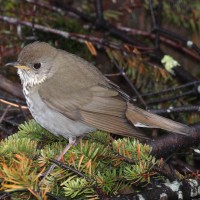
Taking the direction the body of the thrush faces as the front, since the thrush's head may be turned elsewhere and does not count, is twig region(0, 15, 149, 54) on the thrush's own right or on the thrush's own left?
on the thrush's own right

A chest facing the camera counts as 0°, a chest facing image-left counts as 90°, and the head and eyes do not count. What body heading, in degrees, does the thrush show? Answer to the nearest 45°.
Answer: approximately 90°

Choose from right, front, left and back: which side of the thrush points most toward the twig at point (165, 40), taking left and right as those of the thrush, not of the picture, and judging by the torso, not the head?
right
